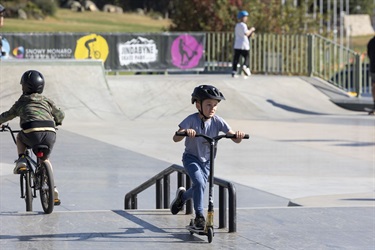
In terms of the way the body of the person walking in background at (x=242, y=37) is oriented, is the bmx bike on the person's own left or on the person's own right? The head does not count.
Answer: on the person's own right

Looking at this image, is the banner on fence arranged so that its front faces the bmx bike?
yes

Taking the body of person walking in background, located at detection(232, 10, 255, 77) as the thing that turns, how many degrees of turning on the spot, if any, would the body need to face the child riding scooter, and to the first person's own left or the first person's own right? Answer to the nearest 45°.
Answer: approximately 90° to the first person's own right

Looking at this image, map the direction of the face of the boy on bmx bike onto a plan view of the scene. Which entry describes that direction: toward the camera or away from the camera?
away from the camera

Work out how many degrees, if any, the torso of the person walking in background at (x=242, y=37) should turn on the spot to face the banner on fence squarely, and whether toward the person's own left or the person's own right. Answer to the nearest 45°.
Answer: approximately 180°

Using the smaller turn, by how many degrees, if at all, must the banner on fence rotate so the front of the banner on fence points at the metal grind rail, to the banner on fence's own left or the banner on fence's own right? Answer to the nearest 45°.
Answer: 0° — it already faces it

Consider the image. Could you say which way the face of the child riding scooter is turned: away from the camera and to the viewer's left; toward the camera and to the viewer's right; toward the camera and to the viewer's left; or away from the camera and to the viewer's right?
toward the camera and to the viewer's right

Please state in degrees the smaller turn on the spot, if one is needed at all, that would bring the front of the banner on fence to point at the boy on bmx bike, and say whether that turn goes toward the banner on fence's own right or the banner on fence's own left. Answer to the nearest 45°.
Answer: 0° — it already faces them

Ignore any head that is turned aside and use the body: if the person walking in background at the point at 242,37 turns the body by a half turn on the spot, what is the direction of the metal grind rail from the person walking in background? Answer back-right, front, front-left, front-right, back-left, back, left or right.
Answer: left

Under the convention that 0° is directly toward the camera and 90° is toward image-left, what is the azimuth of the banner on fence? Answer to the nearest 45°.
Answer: approximately 0°

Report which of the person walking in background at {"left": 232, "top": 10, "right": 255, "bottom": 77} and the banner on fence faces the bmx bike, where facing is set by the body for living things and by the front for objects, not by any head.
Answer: the banner on fence
